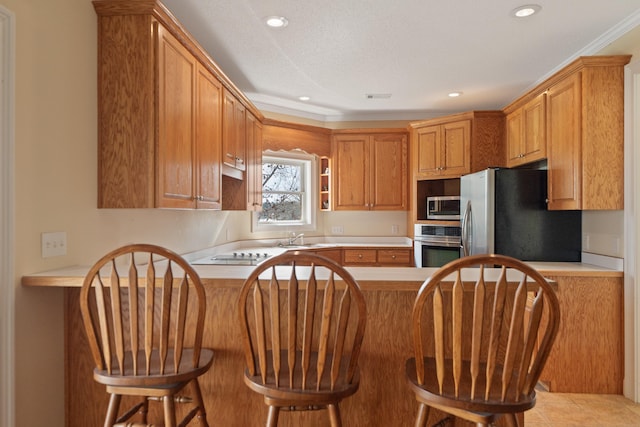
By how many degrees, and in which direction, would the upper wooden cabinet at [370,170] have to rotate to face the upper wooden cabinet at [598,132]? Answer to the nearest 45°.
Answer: approximately 45° to its left

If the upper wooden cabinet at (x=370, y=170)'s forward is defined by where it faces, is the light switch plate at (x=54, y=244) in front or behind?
in front

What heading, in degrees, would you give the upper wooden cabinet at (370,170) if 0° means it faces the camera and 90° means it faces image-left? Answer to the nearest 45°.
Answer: approximately 0°

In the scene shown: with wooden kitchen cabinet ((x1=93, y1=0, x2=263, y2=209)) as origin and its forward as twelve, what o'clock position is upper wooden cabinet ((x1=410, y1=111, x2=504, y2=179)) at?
The upper wooden cabinet is roughly at 11 o'clock from the wooden kitchen cabinet.

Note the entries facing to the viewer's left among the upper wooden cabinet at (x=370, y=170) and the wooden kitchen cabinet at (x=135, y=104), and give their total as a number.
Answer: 0

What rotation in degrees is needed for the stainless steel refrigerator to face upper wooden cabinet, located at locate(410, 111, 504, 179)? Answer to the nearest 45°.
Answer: approximately 45° to its right

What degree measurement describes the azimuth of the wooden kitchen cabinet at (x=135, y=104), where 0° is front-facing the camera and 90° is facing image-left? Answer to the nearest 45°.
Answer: approximately 270°

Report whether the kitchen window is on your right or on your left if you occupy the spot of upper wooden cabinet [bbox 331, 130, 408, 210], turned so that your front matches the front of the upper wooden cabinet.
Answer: on your right

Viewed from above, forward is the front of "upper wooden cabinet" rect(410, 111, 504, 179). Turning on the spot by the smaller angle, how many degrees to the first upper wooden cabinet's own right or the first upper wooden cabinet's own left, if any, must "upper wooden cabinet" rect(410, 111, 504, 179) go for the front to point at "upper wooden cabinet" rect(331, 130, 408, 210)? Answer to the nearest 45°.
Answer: approximately 45° to the first upper wooden cabinet's own right

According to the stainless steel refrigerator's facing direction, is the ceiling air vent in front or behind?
in front

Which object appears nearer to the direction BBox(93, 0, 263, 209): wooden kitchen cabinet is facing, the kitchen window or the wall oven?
the wall oven
